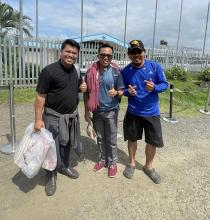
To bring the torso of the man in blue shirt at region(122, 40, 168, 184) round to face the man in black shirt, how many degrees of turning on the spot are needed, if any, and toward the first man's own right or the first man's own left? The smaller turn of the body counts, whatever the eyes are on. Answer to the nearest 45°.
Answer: approximately 45° to the first man's own right

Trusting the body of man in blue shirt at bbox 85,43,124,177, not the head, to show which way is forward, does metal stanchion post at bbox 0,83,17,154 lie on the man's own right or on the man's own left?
on the man's own right

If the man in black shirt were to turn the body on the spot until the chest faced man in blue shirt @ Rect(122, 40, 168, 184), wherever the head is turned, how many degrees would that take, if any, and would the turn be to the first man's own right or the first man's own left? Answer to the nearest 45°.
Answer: approximately 45° to the first man's own left

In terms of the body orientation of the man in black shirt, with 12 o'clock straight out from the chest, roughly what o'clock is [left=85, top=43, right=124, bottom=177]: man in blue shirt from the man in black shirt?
The man in blue shirt is roughly at 10 o'clock from the man in black shirt.

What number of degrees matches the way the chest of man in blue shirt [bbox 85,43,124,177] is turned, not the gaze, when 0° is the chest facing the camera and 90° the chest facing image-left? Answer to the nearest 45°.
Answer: approximately 0°

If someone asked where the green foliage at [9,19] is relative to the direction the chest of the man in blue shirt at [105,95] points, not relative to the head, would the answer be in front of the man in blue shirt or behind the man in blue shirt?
behind

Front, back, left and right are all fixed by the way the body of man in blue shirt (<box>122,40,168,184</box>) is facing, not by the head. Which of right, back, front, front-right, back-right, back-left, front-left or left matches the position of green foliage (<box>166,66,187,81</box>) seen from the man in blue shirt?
back

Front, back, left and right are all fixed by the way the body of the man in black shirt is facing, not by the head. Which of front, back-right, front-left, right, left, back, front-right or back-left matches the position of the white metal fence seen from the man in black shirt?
back-left

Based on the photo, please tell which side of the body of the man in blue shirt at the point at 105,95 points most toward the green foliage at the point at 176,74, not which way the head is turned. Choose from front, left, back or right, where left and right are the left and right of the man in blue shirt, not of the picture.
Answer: back
